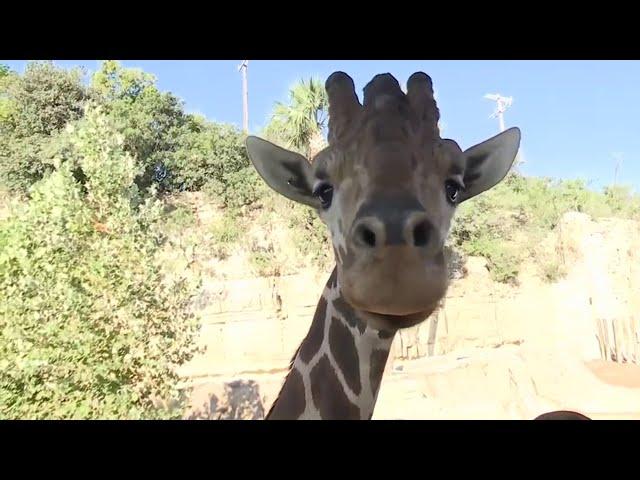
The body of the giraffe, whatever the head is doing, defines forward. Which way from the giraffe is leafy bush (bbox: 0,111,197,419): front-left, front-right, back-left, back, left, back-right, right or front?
back-right

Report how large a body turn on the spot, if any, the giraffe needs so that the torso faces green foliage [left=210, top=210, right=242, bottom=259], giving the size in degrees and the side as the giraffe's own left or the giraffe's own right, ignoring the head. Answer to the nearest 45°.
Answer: approximately 180°

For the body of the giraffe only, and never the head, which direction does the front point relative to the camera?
toward the camera

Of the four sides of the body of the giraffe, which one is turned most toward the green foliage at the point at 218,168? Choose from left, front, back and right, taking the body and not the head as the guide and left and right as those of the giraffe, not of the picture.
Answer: back

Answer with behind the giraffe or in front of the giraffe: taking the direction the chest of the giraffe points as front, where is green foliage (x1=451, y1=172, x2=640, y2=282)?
behind

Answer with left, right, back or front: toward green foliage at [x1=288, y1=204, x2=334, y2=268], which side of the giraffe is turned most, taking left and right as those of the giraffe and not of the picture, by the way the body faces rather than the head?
back

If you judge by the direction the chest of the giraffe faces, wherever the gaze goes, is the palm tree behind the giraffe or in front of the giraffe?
behind

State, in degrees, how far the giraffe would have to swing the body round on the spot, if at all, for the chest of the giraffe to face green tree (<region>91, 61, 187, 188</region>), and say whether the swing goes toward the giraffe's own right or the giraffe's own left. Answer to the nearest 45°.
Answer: approximately 135° to the giraffe's own right

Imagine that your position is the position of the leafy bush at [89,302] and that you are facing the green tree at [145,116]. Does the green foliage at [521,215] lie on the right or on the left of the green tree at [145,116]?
right
